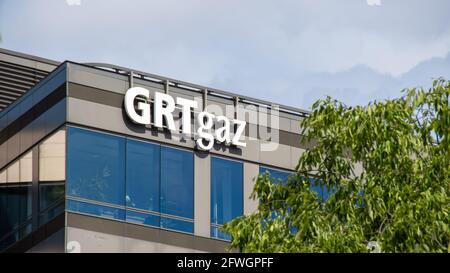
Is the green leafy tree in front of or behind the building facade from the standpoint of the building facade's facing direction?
in front
